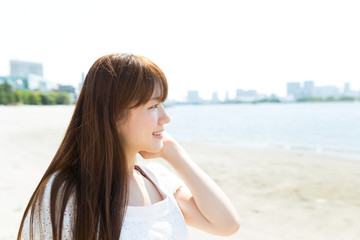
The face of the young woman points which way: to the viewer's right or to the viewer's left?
to the viewer's right

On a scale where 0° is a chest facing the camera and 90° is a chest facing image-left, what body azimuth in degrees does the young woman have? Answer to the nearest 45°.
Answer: approximately 315°
